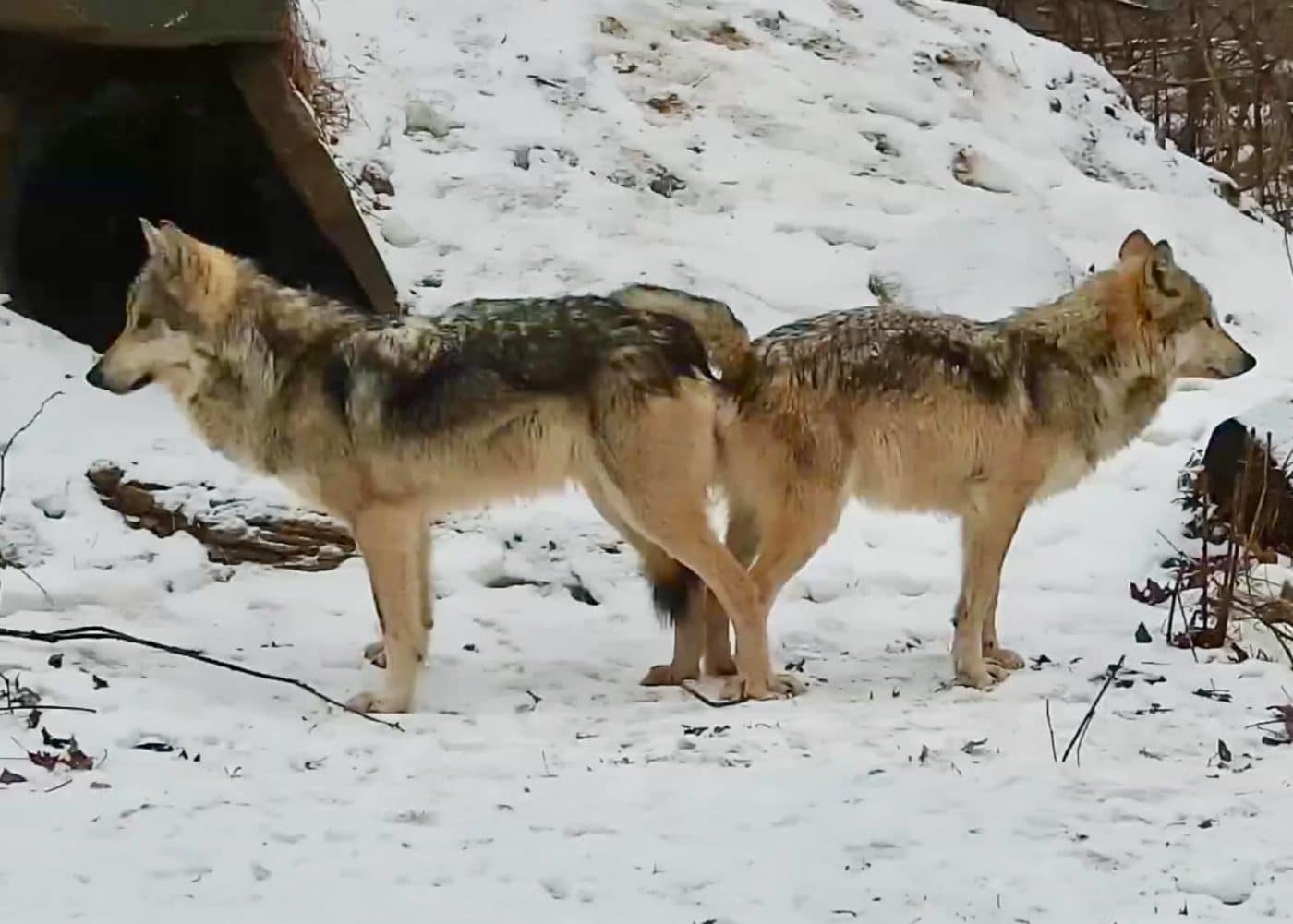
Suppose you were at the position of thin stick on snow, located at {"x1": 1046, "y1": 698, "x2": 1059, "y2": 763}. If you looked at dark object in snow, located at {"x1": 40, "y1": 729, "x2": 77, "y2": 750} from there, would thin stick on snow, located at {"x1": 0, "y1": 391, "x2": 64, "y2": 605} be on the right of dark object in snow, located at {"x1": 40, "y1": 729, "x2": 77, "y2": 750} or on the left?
right

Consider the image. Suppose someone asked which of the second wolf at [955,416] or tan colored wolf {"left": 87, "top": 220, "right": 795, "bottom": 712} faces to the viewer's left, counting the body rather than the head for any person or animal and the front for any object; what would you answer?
the tan colored wolf

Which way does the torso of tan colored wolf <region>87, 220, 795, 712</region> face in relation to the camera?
to the viewer's left

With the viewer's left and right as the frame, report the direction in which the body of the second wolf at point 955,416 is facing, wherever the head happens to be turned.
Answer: facing to the right of the viewer

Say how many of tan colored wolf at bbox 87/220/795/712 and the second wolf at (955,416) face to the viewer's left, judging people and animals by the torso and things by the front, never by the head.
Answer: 1

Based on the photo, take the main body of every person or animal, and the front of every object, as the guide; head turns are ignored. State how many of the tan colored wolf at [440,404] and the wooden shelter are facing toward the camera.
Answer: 1

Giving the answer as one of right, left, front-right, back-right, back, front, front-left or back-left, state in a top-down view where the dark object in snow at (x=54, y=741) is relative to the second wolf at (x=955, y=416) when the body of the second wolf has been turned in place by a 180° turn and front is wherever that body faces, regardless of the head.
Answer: front-left
